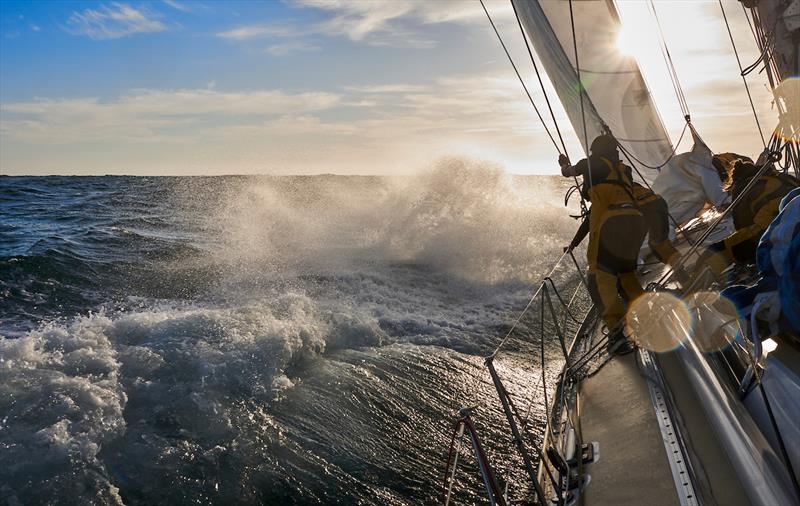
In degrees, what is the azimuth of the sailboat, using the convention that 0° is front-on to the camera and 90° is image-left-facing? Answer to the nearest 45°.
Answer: approximately 180°

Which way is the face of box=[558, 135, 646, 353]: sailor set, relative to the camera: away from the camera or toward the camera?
away from the camera

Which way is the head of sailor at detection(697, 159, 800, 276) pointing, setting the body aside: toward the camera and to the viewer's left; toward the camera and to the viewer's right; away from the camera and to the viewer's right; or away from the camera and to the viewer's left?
away from the camera and to the viewer's left
